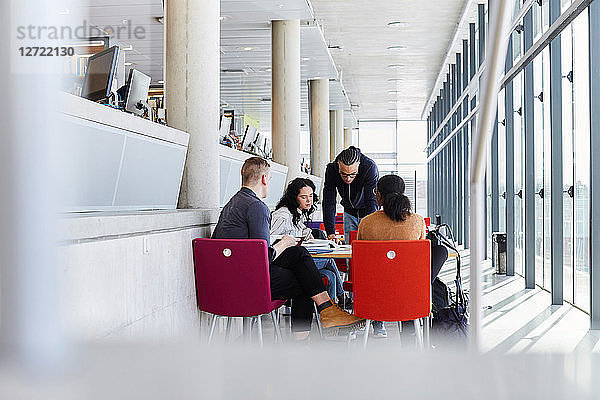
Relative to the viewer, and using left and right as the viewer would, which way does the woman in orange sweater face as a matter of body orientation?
facing away from the viewer

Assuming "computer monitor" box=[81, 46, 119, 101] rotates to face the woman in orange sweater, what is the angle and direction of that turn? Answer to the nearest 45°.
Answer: approximately 90° to its left

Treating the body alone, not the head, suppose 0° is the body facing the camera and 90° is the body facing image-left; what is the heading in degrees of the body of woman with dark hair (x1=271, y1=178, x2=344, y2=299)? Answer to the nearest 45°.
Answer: approximately 315°

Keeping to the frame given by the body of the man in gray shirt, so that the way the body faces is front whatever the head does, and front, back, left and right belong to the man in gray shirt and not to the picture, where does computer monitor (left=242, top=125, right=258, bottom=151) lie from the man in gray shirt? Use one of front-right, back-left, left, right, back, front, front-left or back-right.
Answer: front-left

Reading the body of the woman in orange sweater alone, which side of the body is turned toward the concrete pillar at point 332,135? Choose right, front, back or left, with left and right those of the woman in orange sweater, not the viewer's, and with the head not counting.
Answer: front

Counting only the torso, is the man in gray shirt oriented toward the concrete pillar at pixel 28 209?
no

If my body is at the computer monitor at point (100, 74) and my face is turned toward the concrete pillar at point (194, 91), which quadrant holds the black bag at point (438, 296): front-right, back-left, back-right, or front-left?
front-right

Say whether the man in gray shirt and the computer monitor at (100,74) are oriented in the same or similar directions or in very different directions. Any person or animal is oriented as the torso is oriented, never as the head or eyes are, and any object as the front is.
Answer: very different directions

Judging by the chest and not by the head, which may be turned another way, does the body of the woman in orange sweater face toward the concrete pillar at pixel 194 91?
no

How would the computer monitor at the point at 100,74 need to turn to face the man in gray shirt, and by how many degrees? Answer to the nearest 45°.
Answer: approximately 90° to its left

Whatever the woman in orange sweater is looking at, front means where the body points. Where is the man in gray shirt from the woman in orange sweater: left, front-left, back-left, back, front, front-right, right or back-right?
left

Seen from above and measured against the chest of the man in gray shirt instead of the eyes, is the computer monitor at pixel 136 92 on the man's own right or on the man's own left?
on the man's own left

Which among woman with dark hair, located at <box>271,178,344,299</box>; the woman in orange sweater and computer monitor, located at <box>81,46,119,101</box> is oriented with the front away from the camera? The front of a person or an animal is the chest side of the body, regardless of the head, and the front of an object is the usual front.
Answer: the woman in orange sweater

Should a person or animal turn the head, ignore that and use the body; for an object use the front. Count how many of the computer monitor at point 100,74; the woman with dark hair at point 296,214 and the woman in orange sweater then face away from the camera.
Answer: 1

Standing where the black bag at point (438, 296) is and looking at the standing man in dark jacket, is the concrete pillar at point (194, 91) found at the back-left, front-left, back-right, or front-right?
front-left

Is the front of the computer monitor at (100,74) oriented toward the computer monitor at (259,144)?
no
